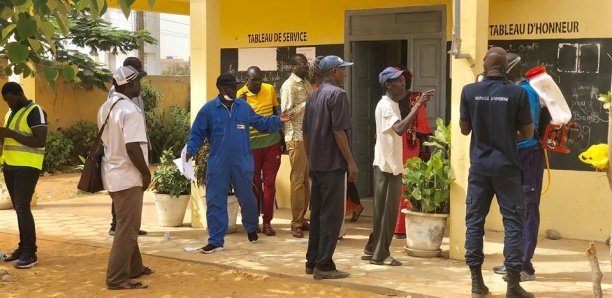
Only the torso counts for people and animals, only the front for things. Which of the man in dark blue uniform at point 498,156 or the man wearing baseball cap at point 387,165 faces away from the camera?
the man in dark blue uniform

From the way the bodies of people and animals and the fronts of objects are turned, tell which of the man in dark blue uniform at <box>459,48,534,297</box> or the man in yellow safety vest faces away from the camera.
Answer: the man in dark blue uniform

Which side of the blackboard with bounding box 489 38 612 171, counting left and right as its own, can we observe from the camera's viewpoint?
front

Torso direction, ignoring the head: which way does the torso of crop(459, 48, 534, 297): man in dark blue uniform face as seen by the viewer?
away from the camera

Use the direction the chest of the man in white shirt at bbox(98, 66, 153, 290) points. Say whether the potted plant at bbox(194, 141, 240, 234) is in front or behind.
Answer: in front

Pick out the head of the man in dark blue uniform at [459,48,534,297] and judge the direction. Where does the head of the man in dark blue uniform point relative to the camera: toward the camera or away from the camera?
away from the camera

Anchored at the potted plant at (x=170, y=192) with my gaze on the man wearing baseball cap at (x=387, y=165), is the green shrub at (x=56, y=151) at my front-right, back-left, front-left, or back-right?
back-left

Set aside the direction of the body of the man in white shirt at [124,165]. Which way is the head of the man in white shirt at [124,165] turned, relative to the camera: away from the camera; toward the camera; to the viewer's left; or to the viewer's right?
to the viewer's right

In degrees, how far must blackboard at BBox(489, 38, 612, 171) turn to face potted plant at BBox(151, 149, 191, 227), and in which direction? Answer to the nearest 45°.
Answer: approximately 90° to its right

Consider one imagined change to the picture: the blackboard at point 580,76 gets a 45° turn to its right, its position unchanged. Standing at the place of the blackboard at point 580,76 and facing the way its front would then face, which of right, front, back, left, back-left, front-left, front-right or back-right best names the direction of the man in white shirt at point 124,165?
front
